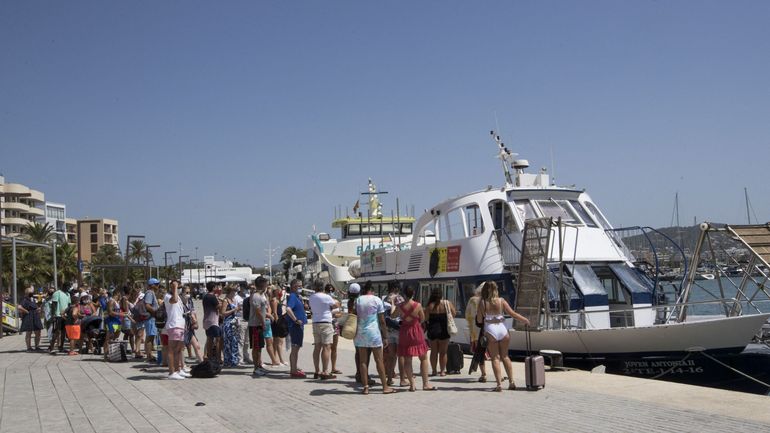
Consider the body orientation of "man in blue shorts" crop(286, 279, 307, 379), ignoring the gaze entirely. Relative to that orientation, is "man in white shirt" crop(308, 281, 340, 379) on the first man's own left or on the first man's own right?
on the first man's own left

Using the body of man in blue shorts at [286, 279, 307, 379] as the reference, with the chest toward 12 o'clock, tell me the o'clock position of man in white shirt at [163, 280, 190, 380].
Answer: The man in white shirt is roughly at 6 o'clock from the man in blue shorts.

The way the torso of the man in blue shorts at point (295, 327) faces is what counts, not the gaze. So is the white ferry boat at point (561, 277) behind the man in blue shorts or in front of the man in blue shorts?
in front

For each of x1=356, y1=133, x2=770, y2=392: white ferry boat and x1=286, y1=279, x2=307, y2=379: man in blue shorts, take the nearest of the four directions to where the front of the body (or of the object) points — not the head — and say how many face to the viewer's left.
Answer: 0

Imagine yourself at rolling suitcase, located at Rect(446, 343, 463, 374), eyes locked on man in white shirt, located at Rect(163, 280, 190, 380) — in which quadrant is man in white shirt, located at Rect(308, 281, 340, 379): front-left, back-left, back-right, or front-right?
front-left

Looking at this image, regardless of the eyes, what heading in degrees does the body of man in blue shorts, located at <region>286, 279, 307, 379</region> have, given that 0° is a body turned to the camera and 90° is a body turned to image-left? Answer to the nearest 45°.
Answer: approximately 270°

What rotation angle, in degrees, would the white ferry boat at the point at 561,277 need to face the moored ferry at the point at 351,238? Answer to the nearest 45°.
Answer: approximately 180°
